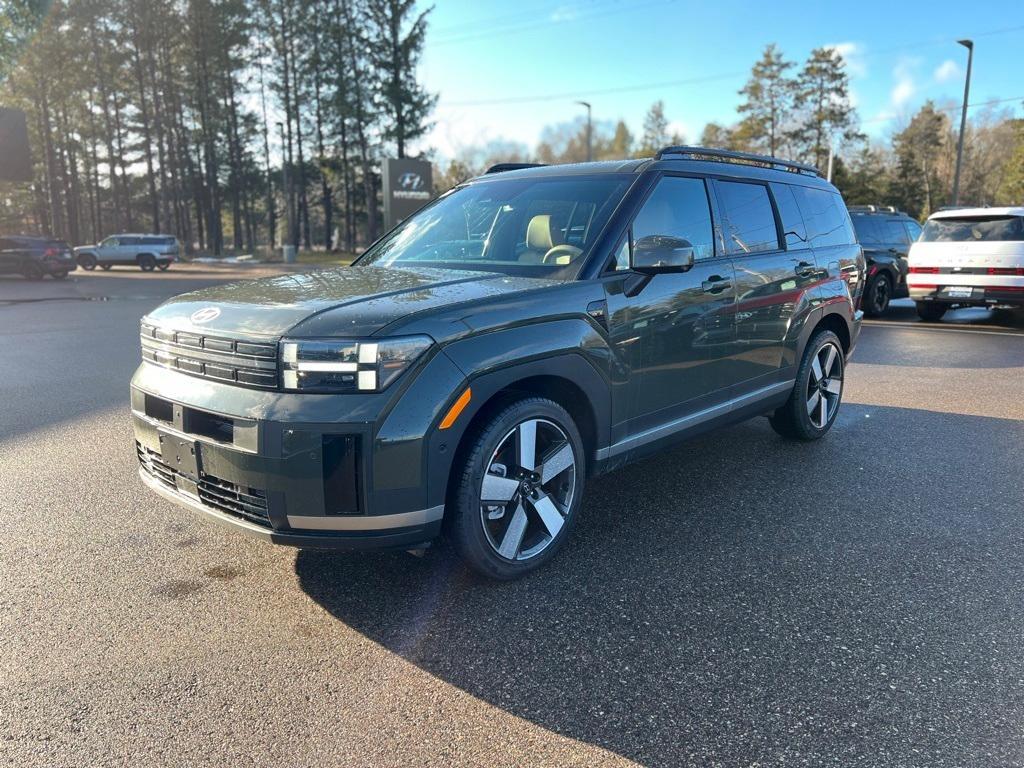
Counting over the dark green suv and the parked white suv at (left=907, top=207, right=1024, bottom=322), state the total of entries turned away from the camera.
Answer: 1

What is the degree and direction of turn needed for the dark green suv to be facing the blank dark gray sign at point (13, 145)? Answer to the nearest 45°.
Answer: approximately 90° to its right

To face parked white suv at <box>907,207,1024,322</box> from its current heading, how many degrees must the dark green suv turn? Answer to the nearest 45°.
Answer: approximately 180°

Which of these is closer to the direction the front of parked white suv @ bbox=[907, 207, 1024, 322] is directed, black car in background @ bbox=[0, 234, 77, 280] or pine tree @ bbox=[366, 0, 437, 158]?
the pine tree

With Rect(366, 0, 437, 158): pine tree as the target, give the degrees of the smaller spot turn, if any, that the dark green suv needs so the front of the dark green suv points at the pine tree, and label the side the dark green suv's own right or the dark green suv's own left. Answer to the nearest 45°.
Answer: approximately 135° to the dark green suv's own right

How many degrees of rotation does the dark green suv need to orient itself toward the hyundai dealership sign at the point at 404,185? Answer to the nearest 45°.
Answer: approximately 135° to its right

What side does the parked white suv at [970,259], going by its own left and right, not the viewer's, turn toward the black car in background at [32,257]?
left

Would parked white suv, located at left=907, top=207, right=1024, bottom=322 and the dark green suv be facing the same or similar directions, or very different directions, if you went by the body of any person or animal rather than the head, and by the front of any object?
very different directions

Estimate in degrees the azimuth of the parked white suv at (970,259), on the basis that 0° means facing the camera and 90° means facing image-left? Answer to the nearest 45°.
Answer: approximately 180°

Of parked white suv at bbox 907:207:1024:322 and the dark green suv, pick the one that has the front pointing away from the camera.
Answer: the parked white suv

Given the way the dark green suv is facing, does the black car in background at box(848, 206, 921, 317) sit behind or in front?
behind

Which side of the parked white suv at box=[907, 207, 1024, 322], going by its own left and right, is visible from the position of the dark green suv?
back

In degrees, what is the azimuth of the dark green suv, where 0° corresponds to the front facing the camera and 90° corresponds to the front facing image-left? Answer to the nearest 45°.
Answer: approximately 45°
